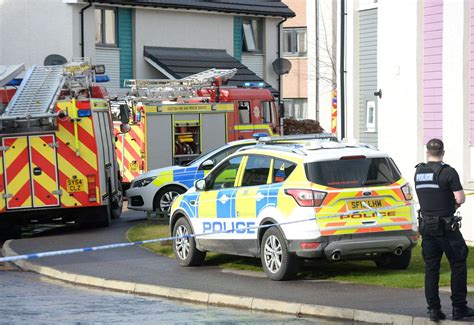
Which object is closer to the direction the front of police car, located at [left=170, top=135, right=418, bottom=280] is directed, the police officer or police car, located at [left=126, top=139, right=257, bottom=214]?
the police car

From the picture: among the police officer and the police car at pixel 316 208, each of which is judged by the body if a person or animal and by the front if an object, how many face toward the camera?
0

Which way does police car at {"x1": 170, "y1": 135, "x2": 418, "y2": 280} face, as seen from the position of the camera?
facing away from the viewer and to the left of the viewer
